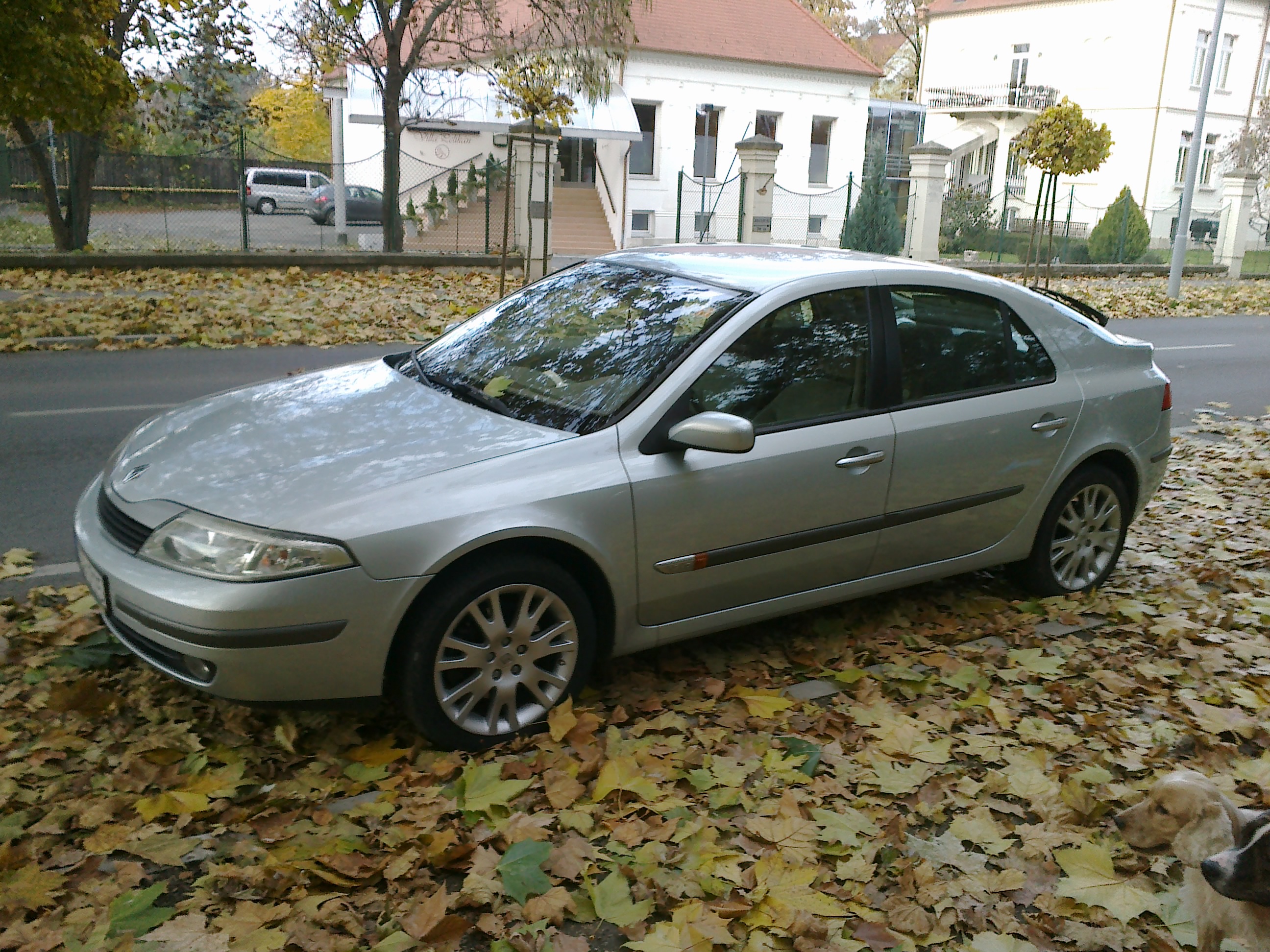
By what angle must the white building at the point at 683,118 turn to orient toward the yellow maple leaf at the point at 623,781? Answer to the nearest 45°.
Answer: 0° — it already faces it

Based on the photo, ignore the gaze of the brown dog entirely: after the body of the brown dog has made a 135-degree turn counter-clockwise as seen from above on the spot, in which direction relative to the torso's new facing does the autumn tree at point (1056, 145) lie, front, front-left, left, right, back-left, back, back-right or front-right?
back-left

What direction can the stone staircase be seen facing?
toward the camera

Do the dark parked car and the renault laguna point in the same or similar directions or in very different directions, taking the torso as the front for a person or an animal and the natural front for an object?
very different directions

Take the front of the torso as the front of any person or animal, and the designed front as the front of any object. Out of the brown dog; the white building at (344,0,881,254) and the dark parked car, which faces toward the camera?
the white building

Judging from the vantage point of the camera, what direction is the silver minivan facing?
facing to the right of the viewer

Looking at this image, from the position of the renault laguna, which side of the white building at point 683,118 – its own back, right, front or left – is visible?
front

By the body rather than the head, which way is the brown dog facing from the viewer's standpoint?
to the viewer's left

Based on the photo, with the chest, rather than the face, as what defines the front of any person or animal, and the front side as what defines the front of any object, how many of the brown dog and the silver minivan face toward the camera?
0

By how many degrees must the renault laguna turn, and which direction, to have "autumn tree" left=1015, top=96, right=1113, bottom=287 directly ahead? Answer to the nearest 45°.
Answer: approximately 180°

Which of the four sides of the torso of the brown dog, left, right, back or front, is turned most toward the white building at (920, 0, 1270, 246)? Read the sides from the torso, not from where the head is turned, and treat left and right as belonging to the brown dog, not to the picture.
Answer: right

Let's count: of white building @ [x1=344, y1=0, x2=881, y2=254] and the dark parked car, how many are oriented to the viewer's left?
0

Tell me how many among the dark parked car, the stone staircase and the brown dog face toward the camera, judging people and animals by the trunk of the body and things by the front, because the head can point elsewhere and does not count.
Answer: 1

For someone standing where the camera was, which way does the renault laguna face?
facing the viewer and to the left of the viewer

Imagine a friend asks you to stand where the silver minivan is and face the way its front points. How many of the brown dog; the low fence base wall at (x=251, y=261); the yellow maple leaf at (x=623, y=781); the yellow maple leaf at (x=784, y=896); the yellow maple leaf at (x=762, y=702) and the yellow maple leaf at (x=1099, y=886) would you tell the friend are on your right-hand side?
6

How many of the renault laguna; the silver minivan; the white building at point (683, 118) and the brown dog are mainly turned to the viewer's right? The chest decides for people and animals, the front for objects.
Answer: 1

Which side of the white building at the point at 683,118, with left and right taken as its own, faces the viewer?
front

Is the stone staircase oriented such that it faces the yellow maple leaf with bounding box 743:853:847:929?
yes

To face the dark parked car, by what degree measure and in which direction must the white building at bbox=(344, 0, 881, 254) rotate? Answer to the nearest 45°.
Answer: approximately 45° to its right

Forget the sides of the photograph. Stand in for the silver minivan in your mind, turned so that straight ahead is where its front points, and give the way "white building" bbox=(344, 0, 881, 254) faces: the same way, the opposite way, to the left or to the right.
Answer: to the right
